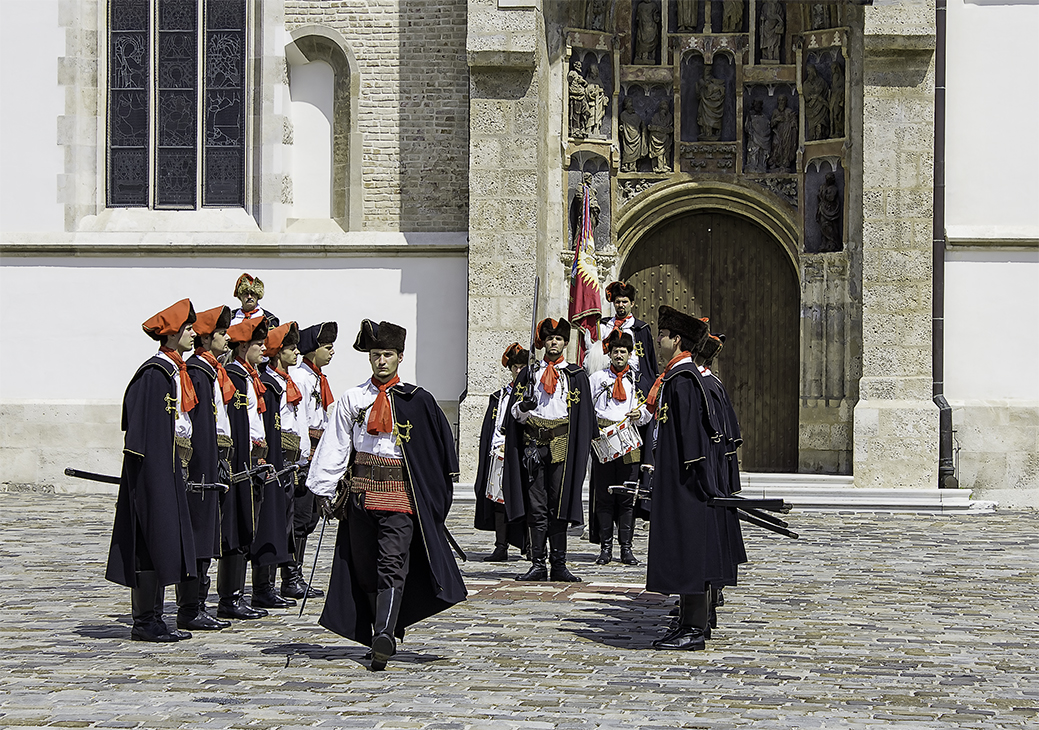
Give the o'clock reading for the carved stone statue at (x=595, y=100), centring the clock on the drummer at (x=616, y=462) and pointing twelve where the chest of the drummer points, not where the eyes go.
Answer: The carved stone statue is roughly at 6 o'clock from the drummer.

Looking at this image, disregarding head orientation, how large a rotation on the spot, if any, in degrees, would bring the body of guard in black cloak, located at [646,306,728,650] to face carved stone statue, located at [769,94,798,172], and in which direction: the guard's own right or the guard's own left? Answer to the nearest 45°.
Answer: approximately 90° to the guard's own right

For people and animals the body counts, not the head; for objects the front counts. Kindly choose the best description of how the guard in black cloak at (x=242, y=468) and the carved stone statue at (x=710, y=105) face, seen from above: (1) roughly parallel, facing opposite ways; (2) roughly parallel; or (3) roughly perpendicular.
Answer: roughly perpendicular

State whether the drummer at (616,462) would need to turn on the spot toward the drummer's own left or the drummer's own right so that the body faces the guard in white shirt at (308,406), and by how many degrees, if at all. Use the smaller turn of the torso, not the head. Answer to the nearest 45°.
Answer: approximately 45° to the drummer's own right

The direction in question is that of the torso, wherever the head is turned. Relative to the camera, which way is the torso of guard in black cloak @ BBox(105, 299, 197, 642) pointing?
to the viewer's right

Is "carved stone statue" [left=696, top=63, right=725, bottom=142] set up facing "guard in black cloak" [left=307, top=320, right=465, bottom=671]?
yes

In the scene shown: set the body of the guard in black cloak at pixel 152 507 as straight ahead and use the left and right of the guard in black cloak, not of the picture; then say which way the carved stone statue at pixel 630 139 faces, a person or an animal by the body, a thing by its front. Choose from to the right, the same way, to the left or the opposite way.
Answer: to the right

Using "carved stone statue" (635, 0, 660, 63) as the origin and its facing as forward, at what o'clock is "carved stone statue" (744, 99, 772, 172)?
"carved stone statue" (744, 99, 772, 172) is roughly at 9 o'clock from "carved stone statue" (635, 0, 660, 63).

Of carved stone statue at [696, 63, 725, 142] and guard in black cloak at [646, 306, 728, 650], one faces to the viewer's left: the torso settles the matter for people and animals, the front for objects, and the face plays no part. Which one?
the guard in black cloak

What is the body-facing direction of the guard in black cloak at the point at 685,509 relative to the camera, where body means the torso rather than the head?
to the viewer's left

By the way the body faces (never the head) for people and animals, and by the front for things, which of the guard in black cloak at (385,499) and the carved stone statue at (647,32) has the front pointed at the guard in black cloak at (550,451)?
the carved stone statue

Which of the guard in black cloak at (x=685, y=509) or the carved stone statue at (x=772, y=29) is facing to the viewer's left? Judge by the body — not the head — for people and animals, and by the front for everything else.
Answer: the guard in black cloak

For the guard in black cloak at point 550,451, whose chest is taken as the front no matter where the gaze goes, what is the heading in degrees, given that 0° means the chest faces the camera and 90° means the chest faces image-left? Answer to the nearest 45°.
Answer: approximately 0°

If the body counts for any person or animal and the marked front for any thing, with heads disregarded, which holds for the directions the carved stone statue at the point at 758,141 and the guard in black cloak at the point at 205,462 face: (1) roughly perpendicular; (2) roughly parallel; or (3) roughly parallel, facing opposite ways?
roughly perpendicular
